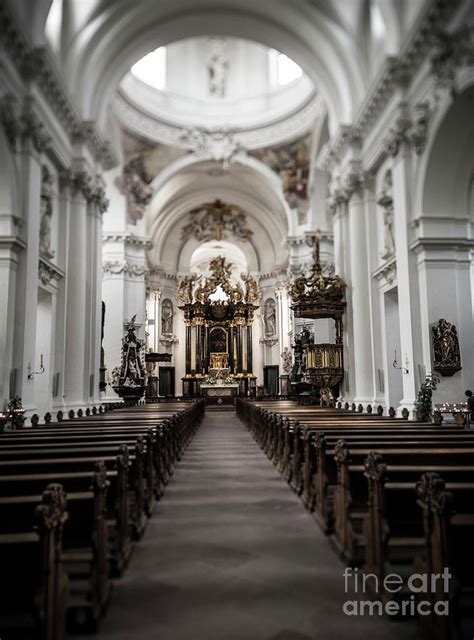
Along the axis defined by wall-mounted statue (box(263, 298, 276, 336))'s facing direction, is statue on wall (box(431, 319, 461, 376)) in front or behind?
in front

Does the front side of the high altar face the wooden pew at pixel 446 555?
yes

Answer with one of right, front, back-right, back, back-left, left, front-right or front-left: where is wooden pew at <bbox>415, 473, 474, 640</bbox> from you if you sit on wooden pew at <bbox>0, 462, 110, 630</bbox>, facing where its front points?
back-right

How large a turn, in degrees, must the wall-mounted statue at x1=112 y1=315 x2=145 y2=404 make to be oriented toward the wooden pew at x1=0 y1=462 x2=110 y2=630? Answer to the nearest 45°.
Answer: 0° — it already faces it

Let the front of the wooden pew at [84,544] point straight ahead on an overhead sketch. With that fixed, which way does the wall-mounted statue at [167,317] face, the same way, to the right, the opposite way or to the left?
the opposite way

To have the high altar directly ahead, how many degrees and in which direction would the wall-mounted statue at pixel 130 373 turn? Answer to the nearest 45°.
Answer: approximately 135° to its left

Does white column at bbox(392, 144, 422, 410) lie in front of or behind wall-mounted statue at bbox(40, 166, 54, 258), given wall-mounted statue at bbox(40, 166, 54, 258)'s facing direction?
in front

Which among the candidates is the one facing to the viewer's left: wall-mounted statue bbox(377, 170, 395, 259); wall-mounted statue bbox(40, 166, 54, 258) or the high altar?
wall-mounted statue bbox(377, 170, 395, 259)

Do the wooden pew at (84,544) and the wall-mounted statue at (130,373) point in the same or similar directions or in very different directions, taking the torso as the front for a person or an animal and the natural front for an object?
very different directions

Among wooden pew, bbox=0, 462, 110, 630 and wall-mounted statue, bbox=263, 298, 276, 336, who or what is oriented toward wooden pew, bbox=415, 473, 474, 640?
the wall-mounted statue

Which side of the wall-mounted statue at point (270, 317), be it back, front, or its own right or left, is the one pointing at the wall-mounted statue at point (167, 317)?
right

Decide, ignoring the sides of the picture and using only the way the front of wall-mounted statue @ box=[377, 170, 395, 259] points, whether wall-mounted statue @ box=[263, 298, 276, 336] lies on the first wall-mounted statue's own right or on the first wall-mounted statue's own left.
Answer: on the first wall-mounted statue's own right
